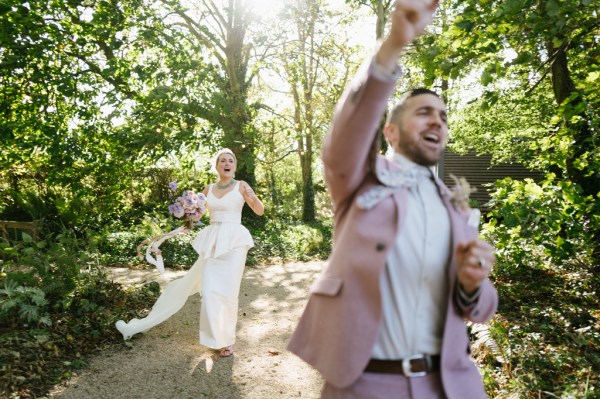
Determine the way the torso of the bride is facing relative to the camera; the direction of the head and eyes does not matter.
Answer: toward the camera

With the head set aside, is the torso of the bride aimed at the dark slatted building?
no

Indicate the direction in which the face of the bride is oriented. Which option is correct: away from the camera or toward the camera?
toward the camera

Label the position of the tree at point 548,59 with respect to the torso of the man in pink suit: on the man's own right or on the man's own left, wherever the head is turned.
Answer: on the man's own left

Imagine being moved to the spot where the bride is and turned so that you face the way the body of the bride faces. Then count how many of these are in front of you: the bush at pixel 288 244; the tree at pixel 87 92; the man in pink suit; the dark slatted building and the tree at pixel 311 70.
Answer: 1

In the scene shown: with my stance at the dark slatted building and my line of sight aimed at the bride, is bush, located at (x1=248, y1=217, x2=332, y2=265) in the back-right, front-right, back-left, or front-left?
front-right

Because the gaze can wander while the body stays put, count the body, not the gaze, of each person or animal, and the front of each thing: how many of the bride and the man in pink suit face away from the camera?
0

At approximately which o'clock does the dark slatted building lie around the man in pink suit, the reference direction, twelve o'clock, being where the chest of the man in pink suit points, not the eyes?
The dark slatted building is roughly at 8 o'clock from the man in pink suit.

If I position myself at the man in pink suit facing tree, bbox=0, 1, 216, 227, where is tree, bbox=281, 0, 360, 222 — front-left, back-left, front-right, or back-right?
front-right

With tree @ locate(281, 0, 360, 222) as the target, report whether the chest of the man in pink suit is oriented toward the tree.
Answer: no

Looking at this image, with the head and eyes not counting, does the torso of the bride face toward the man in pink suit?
yes

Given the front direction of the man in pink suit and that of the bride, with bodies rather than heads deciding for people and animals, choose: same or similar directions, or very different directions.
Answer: same or similar directions

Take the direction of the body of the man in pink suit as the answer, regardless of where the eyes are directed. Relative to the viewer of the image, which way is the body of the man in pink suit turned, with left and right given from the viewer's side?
facing the viewer and to the right of the viewer

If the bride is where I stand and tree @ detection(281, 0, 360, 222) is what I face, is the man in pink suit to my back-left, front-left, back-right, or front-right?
back-right
